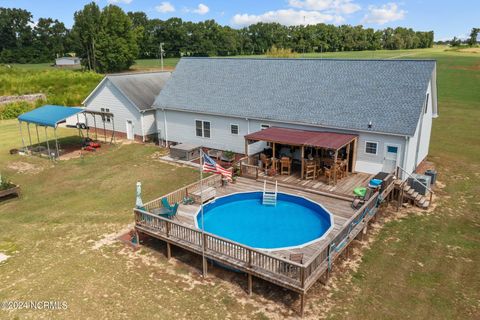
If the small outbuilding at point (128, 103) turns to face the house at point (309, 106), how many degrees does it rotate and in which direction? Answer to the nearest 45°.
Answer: approximately 90° to its left

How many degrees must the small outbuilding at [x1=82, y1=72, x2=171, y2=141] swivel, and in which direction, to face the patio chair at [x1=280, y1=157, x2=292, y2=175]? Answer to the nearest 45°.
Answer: approximately 90° to its left

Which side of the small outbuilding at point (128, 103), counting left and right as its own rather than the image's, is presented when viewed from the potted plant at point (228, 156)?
left

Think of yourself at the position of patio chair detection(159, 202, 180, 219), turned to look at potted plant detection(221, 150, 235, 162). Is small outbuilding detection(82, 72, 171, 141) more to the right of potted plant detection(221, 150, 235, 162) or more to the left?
left

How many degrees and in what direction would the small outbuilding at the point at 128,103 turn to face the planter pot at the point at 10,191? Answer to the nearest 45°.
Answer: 0° — it already faces it

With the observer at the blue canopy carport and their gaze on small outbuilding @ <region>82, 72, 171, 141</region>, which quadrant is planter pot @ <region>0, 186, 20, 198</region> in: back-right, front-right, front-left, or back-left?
back-right

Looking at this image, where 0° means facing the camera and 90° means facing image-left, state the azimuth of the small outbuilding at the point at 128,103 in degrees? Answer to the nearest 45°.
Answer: approximately 45°

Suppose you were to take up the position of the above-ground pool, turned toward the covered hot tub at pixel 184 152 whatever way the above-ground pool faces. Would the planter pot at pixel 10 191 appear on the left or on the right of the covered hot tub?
left

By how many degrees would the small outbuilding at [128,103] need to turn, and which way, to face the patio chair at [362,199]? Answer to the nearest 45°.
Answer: approximately 90° to its left

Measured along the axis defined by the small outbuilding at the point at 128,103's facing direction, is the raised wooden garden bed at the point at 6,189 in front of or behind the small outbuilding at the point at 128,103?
in front

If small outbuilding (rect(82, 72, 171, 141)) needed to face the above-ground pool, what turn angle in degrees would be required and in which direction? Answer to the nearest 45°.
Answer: approximately 45° to its left

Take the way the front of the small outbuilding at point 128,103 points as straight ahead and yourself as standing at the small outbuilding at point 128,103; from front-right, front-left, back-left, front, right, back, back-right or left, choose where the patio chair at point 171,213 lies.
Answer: front-left

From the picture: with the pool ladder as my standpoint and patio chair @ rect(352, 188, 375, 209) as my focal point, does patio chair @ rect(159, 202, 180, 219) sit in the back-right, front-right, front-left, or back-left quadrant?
back-right
